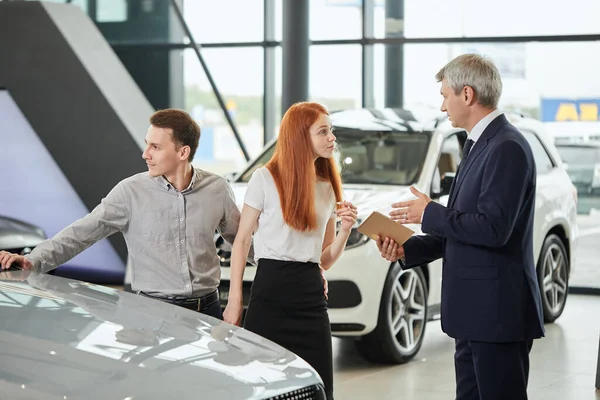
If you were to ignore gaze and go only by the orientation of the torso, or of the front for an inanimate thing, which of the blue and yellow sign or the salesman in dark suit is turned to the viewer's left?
the salesman in dark suit

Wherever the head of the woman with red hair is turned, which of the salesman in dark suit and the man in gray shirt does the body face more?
the salesman in dark suit

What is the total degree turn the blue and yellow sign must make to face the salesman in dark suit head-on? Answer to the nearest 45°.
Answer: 0° — it already faces them

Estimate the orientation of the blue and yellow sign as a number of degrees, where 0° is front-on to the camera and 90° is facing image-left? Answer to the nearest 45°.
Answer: approximately 0°

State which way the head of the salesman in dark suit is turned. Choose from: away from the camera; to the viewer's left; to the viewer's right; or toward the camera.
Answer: to the viewer's left

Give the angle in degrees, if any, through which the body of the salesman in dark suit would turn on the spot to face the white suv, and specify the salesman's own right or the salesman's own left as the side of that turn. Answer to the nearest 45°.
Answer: approximately 90° to the salesman's own right

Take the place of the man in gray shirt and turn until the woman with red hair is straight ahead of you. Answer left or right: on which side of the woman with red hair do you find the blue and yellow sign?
left

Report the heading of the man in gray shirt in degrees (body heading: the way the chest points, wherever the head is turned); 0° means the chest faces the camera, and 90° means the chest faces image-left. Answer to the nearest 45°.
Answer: approximately 0°

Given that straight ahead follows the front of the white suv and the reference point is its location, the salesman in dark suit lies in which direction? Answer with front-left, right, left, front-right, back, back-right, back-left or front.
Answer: front-left

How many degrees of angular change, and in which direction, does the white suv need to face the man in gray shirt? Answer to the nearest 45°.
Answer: approximately 45° to its left

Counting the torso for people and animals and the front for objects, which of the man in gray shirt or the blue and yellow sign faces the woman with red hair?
the blue and yellow sign

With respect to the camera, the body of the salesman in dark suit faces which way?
to the viewer's left

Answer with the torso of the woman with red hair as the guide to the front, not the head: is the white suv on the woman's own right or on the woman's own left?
on the woman's own left

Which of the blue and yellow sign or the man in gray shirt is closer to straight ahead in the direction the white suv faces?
the man in gray shirt
